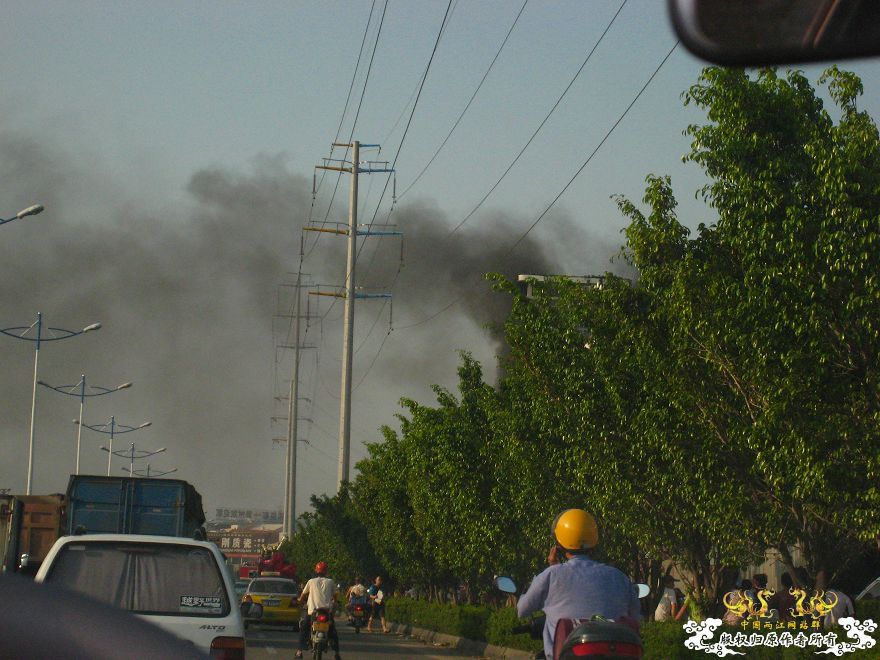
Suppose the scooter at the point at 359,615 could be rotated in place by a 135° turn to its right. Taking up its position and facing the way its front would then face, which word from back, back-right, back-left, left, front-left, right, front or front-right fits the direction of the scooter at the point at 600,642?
front-right

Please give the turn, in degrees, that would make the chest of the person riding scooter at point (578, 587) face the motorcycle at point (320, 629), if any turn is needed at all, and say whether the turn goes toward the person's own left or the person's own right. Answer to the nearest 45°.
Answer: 0° — they already face it

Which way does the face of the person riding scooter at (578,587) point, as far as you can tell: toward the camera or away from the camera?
away from the camera

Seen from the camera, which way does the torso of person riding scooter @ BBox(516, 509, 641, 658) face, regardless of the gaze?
away from the camera

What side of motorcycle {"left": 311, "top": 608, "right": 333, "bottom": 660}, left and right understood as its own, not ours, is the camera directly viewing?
back

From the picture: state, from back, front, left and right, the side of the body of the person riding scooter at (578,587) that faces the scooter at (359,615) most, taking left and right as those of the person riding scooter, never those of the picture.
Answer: front

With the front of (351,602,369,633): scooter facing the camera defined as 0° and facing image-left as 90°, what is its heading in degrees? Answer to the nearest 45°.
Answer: approximately 180°

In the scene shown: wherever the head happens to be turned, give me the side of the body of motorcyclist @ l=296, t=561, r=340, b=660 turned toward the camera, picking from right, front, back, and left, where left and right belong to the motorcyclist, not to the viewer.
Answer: back

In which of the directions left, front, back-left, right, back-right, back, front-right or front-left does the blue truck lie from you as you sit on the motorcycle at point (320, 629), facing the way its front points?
front-left

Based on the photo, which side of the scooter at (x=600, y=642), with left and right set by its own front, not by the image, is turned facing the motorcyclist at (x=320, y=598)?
front

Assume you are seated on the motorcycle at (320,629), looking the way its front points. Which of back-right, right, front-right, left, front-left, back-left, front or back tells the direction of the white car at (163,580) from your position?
back

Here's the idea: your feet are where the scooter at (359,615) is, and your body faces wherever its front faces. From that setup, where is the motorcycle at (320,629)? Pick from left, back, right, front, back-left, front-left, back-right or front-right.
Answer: back

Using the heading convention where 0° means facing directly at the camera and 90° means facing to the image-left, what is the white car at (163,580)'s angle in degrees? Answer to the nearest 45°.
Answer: approximately 180°

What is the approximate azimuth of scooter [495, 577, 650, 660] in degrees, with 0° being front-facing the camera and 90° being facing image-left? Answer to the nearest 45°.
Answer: approximately 180°

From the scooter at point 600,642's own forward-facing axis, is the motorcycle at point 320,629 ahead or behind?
ahead

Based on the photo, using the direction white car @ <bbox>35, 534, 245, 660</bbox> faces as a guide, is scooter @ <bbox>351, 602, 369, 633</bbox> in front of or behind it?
in front
